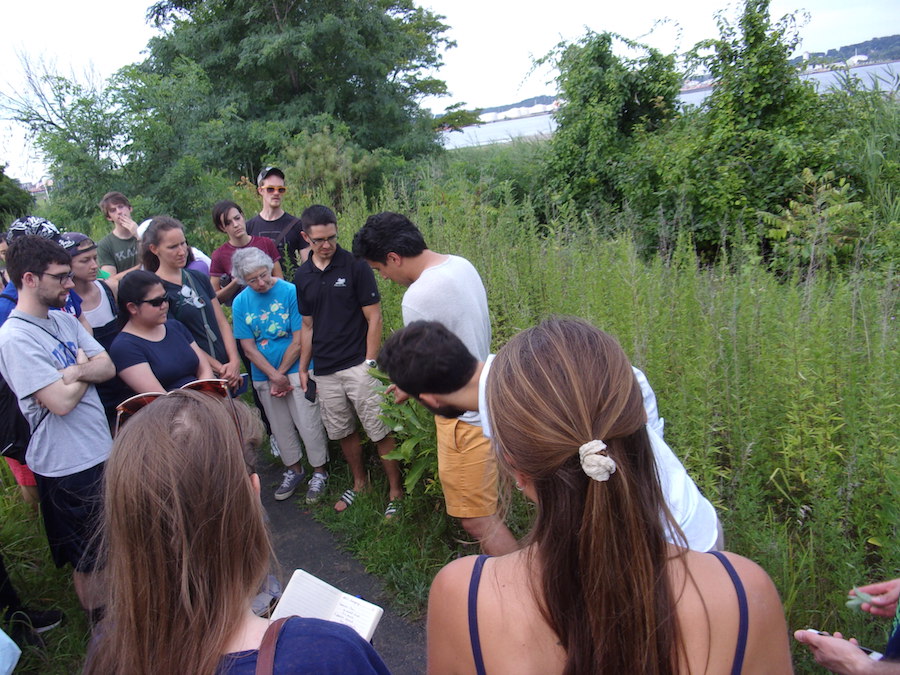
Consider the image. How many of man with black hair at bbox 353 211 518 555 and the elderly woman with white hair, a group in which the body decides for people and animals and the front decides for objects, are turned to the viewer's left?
1

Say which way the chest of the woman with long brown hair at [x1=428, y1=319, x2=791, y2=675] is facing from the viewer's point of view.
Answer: away from the camera

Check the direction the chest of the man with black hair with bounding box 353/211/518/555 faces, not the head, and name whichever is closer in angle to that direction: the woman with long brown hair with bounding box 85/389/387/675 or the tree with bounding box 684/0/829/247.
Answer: the woman with long brown hair

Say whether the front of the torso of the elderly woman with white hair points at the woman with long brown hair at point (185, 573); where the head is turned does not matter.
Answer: yes

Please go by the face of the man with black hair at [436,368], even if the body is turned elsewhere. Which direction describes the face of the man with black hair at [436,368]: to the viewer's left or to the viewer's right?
to the viewer's left

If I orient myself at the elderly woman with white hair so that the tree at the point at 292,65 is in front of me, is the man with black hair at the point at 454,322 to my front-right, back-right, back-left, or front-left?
back-right

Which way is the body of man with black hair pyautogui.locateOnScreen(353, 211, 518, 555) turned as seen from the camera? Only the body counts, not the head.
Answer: to the viewer's left

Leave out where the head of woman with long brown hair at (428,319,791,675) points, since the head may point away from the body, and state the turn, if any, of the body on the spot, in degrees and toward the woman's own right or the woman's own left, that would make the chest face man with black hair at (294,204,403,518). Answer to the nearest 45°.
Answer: approximately 45° to the woman's own left

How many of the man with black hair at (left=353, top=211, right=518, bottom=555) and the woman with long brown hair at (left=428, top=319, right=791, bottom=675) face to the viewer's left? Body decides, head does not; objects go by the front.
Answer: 1

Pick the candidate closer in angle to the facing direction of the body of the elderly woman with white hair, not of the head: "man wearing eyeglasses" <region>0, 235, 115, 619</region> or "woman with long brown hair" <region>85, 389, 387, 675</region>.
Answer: the woman with long brown hair

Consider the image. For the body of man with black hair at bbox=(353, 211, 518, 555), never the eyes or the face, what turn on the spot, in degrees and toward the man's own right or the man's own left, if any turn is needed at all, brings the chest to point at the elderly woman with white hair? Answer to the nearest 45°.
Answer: approximately 45° to the man's own right

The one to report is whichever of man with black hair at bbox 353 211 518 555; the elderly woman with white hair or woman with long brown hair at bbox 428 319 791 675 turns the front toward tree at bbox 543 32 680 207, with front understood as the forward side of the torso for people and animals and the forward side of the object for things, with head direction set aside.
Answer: the woman with long brown hair

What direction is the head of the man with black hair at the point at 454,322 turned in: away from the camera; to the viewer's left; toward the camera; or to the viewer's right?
to the viewer's left
